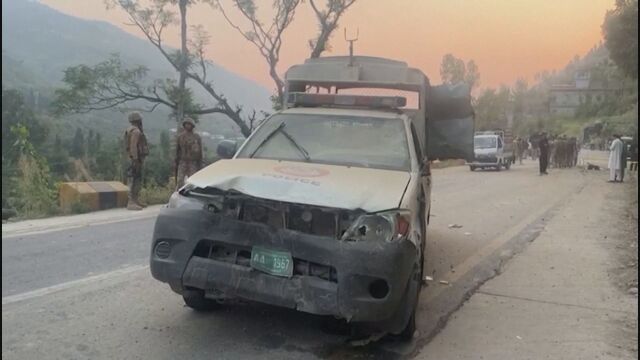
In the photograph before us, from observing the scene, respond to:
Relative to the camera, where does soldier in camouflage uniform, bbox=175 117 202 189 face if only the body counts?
toward the camera

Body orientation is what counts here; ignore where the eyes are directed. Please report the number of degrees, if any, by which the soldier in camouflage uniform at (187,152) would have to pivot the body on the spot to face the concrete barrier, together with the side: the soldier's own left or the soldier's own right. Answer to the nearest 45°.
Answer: approximately 90° to the soldier's own right

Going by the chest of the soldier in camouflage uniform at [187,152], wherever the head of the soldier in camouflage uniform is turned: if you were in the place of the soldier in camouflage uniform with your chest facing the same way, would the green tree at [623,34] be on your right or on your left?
on your left

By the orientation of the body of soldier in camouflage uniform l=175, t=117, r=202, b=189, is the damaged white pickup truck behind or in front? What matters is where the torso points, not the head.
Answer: in front
